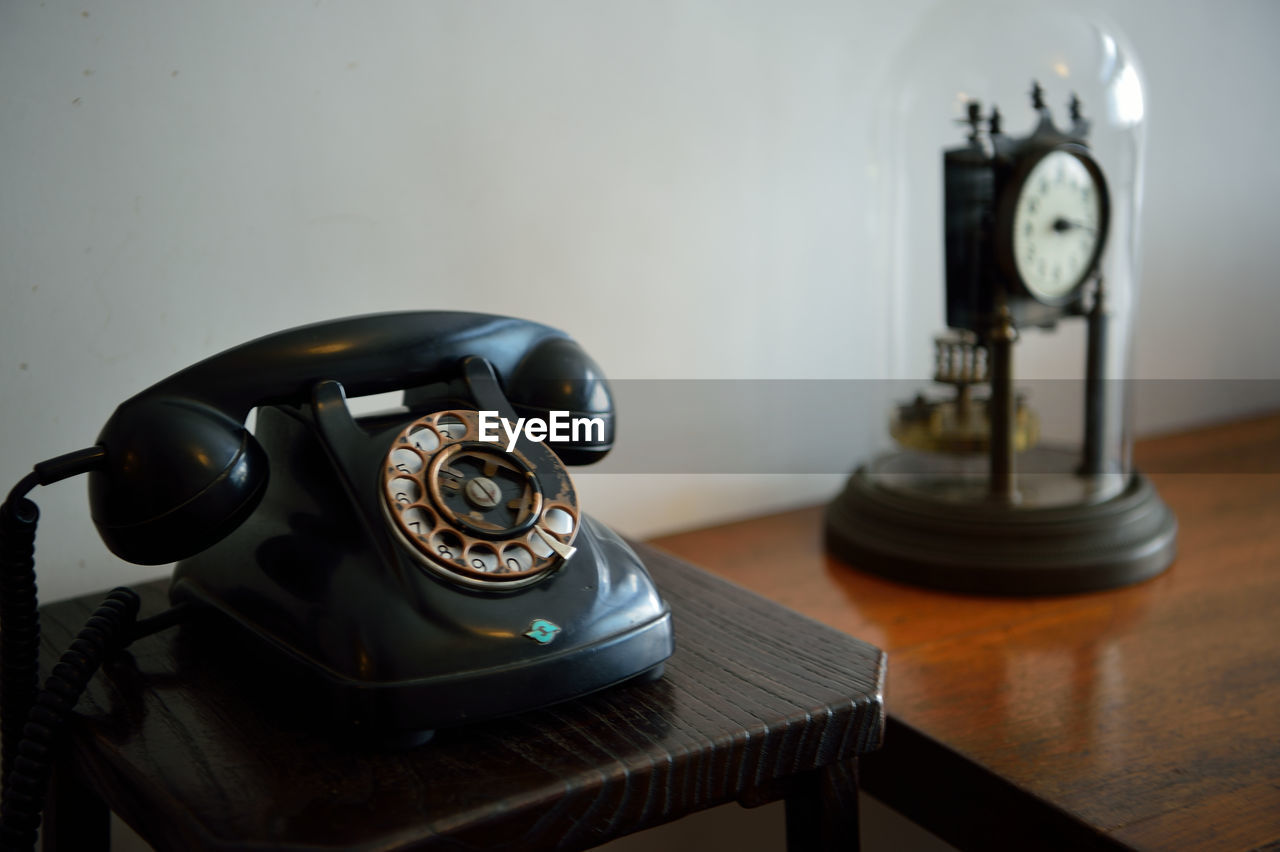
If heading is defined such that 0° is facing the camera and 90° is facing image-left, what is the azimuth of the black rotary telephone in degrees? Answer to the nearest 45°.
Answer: approximately 315°

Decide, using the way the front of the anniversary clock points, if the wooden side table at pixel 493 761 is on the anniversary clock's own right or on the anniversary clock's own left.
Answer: on the anniversary clock's own right

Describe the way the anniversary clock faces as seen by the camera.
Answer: facing the viewer and to the right of the viewer

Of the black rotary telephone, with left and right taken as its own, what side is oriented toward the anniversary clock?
left

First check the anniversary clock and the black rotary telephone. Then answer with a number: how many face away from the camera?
0

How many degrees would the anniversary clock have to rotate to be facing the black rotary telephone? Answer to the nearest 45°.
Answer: approximately 90° to its right
